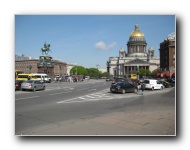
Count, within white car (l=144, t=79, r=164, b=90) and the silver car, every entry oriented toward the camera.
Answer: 0

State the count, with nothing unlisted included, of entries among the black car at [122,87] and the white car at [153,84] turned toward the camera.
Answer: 0

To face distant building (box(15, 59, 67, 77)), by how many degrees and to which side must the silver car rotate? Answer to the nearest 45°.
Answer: approximately 45° to its left
